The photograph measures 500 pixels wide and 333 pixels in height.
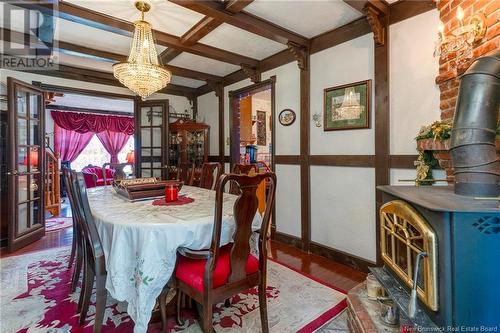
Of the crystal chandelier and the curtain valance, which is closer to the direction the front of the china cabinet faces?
the crystal chandelier

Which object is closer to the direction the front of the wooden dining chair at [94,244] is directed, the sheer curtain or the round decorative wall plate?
the round decorative wall plate

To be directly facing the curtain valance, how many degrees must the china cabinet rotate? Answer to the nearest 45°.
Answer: approximately 135° to its right

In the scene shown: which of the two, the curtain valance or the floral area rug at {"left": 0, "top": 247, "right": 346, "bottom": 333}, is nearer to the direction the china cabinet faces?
the floral area rug

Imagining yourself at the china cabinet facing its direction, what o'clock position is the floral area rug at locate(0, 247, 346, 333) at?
The floral area rug is roughly at 12 o'clock from the china cabinet.

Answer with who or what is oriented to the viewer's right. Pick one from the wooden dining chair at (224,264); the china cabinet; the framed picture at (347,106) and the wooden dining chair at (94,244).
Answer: the wooden dining chair at (94,244)

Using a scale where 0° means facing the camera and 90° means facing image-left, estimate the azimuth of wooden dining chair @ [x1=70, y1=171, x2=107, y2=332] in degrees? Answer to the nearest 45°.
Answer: approximately 270°
